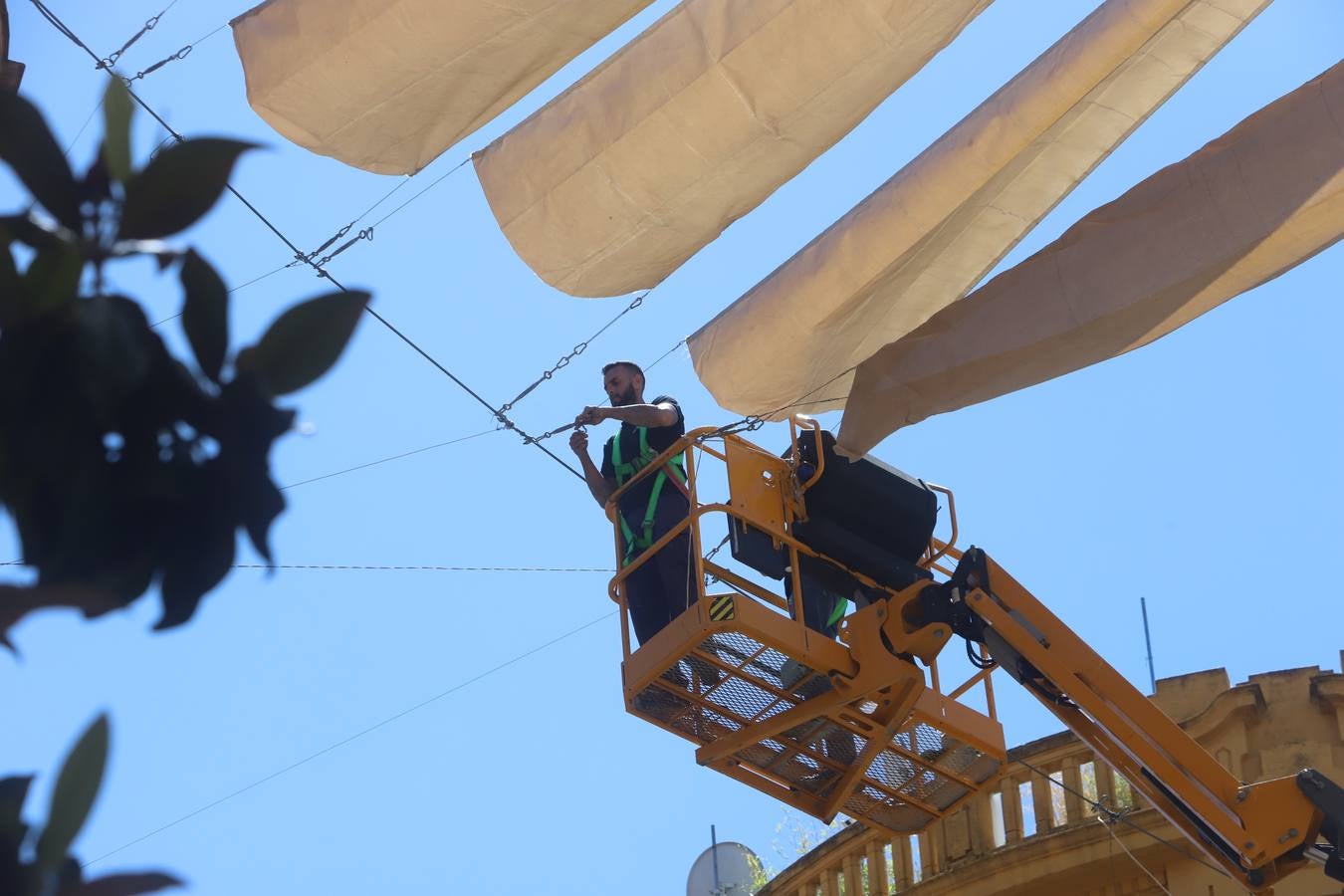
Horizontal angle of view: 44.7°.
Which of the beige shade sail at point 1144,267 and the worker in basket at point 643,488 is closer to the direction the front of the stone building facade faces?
the worker in basket

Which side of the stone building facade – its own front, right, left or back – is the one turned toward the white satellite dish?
right

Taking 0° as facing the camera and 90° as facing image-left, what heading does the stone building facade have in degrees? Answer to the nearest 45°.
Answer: approximately 45°

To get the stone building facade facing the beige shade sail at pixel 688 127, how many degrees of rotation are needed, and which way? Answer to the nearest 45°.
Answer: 0° — it already faces it

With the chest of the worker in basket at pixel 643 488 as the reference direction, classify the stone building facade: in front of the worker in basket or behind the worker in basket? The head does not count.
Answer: behind

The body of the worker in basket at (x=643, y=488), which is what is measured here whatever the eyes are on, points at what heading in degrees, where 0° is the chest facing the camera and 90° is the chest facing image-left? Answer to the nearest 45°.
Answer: approximately 45°

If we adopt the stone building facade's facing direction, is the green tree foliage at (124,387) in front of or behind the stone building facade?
in front

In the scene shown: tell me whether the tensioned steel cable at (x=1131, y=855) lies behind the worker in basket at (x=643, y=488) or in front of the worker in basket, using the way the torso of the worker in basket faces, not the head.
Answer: behind
